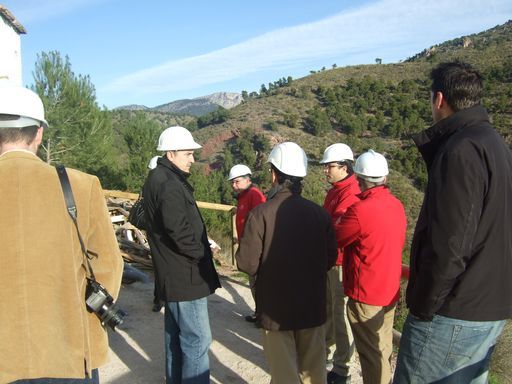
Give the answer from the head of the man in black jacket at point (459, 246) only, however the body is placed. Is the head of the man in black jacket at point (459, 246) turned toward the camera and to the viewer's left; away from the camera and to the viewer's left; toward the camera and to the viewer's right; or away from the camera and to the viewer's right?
away from the camera and to the viewer's left

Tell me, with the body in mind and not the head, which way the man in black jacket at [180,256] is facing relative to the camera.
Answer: to the viewer's right

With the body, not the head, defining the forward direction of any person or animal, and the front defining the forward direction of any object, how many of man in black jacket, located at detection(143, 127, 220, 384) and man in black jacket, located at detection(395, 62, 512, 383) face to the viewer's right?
1

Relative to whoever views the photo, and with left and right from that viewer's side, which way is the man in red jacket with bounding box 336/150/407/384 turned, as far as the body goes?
facing away from the viewer and to the left of the viewer

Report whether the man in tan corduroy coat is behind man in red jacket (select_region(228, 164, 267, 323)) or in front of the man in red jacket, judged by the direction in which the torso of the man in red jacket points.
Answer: in front

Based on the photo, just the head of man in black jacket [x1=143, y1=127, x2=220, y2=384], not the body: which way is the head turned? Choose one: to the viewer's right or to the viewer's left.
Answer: to the viewer's right

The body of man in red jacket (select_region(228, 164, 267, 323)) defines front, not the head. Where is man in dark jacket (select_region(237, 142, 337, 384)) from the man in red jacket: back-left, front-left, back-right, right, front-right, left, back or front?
front-left

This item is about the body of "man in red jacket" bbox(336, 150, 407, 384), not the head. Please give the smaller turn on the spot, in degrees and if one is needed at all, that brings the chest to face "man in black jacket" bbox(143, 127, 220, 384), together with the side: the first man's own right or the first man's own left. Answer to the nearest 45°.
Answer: approximately 45° to the first man's own left

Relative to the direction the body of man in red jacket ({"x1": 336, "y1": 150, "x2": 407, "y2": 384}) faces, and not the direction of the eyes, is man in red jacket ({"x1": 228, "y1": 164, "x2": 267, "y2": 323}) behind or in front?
in front

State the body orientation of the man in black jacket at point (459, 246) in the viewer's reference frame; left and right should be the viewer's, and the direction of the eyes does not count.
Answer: facing away from the viewer and to the left of the viewer
